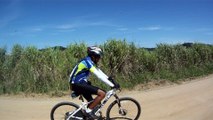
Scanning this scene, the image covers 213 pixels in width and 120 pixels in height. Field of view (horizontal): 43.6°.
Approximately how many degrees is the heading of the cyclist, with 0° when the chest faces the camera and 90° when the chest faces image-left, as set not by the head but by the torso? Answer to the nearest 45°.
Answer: approximately 270°

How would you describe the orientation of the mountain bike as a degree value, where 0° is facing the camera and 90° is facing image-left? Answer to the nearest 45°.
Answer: approximately 270°
